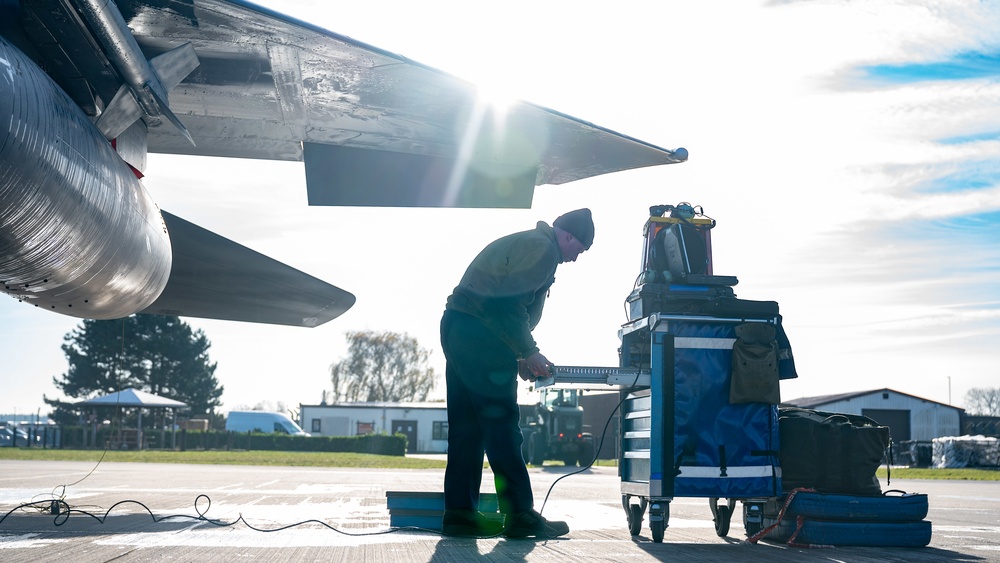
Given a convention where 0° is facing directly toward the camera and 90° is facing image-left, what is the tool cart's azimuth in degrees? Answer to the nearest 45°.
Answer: approximately 90°

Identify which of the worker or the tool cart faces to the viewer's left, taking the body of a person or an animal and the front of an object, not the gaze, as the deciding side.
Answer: the tool cart

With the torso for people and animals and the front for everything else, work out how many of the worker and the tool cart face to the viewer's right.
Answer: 1

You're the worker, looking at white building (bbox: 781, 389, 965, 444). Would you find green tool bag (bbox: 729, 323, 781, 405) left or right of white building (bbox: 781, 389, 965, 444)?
right

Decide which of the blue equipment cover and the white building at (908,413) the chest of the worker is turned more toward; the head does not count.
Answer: the blue equipment cover

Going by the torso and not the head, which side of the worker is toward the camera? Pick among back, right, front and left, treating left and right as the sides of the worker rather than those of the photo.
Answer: right

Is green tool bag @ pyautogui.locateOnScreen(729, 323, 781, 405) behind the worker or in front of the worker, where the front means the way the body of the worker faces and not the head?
in front

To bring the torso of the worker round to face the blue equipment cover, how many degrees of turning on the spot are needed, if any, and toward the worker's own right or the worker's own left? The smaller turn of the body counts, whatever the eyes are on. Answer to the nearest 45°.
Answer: approximately 45° to the worker's own left

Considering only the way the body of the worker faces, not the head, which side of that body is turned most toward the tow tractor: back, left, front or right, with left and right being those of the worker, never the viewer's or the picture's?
left

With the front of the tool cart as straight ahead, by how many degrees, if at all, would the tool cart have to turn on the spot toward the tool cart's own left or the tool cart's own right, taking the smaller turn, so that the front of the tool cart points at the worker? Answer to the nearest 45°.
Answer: approximately 45° to the tool cart's own left

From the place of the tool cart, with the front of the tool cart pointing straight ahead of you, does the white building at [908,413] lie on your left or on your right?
on your right

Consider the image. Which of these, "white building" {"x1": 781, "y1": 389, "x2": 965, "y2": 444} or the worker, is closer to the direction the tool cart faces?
the worker

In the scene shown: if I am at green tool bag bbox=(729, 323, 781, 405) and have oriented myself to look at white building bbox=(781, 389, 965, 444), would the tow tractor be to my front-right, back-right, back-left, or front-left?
front-left

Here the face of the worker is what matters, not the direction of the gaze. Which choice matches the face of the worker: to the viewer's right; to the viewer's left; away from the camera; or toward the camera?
to the viewer's right

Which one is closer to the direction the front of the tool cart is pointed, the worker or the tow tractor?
the worker

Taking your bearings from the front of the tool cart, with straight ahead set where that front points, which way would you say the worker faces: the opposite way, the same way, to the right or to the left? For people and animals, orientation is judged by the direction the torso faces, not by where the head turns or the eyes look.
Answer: the opposite way
